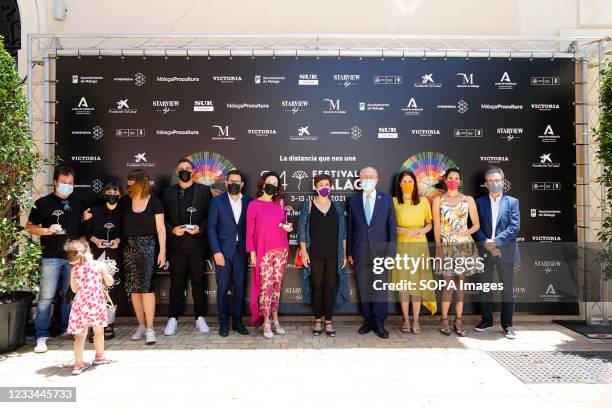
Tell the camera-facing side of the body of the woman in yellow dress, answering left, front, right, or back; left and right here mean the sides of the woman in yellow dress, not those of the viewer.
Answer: front

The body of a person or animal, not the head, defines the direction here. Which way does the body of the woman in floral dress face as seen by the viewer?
toward the camera

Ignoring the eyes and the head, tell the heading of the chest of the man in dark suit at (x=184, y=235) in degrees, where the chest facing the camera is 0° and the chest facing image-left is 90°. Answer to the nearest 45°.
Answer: approximately 0°

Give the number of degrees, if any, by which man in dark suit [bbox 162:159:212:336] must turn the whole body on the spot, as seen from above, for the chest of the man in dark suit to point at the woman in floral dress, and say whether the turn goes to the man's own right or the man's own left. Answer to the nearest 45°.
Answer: approximately 90° to the man's own left

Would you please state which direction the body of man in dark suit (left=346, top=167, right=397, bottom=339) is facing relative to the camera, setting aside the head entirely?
toward the camera

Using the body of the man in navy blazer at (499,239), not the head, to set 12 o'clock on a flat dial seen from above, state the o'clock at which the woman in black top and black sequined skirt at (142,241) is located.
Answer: The woman in black top and black sequined skirt is roughly at 2 o'clock from the man in navy blazer.

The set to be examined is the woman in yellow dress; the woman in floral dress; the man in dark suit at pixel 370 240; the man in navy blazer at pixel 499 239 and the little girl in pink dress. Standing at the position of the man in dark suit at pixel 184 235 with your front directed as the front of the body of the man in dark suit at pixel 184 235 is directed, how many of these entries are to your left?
4
